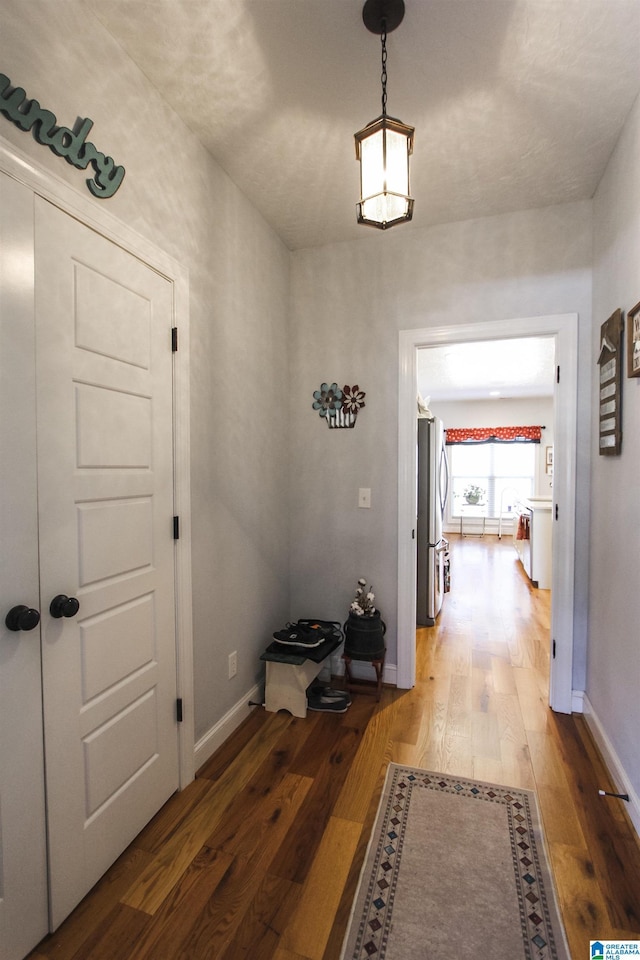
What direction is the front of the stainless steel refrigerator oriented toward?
to the viewer's right

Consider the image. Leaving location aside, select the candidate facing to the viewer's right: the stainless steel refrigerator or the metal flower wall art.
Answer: the stainless steel refrigerator

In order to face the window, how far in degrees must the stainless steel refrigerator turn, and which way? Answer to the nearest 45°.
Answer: approximately 90° to its left

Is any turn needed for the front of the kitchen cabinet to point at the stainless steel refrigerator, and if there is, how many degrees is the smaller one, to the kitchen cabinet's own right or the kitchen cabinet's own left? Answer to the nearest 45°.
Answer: approximately 45° to the kitchen cabinet's own left

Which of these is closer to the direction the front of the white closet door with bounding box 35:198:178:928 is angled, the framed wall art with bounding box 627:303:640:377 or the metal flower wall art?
the framed wall art

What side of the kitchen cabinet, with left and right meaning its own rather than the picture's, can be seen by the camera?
left

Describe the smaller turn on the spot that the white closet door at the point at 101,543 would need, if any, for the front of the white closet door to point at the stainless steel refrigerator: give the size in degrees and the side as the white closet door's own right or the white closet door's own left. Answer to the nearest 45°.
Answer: approximately 90° to the white closet door's own left

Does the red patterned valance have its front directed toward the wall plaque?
yes

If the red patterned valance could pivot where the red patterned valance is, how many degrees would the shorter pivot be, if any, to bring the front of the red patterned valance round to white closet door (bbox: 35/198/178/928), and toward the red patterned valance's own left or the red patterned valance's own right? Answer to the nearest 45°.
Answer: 0° — it already faces it

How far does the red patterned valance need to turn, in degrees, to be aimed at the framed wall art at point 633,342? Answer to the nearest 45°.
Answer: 0° — it already faces it

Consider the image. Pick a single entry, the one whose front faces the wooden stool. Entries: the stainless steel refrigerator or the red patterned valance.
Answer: the red patterned valance

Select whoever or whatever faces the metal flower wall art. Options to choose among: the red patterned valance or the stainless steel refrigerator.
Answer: the red patterned valance

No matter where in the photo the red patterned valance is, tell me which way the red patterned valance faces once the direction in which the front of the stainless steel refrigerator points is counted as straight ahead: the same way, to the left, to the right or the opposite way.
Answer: to the right

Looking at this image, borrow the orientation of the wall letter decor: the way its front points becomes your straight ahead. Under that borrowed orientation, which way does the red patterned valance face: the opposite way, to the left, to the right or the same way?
to the right

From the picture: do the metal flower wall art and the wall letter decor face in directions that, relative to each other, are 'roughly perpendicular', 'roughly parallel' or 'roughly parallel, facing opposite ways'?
roughly perpendicular
